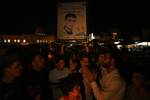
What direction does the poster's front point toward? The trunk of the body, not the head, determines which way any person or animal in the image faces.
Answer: toward the camera

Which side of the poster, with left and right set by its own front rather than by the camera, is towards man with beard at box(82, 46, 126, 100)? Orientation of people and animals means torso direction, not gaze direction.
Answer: front
